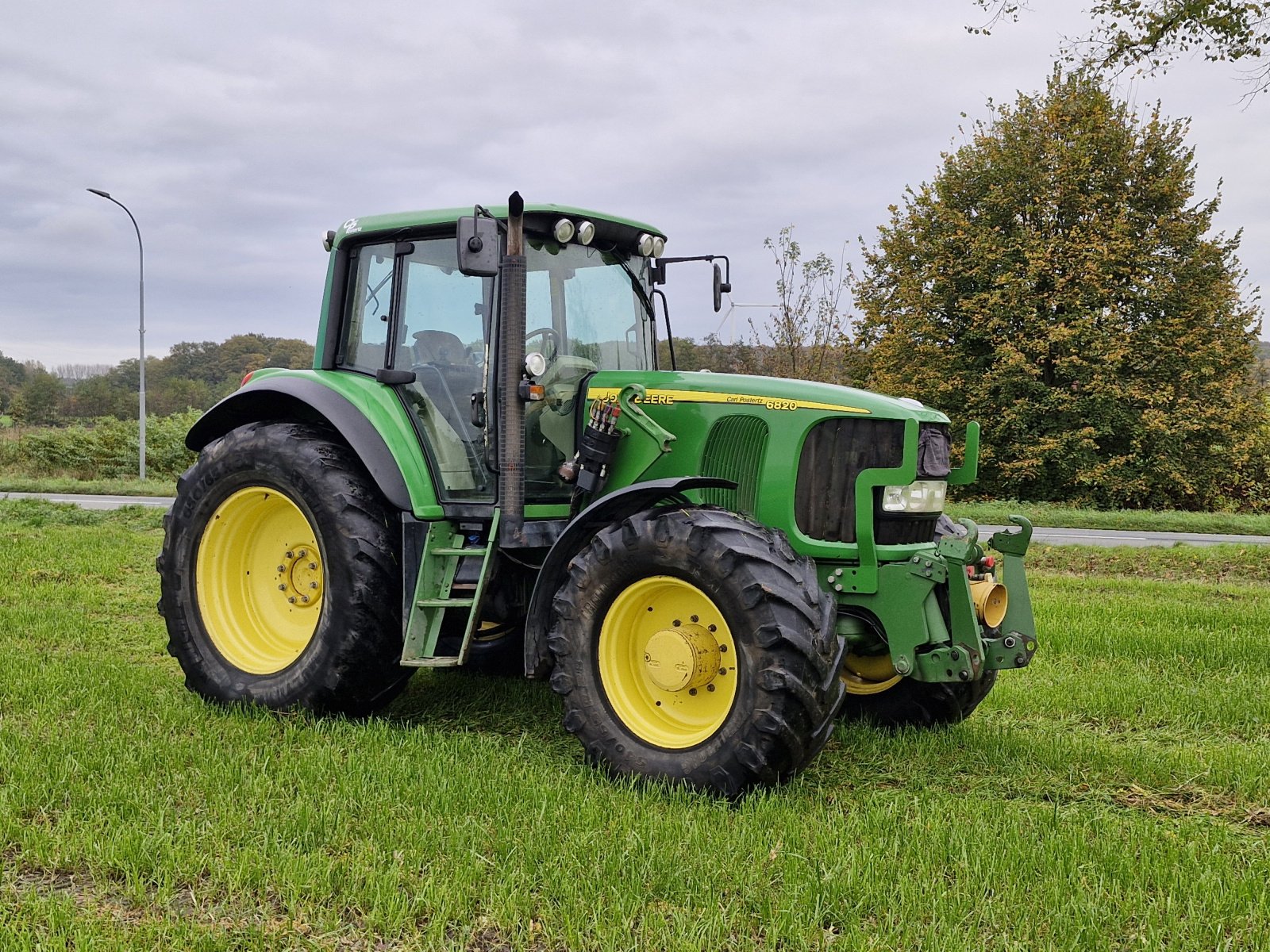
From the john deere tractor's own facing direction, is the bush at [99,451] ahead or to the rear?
to the rear

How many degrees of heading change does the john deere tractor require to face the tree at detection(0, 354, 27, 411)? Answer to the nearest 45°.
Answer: approximately 180°

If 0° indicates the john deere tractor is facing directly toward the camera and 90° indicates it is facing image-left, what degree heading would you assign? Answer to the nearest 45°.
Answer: approximately 315°

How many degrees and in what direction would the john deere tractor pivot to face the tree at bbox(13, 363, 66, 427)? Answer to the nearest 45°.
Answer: approximately 180°
